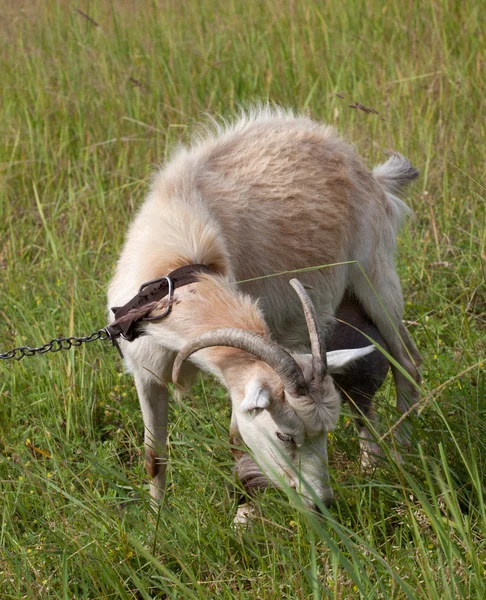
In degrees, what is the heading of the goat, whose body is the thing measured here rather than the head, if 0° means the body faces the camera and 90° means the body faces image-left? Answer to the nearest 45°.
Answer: approximately 45°
